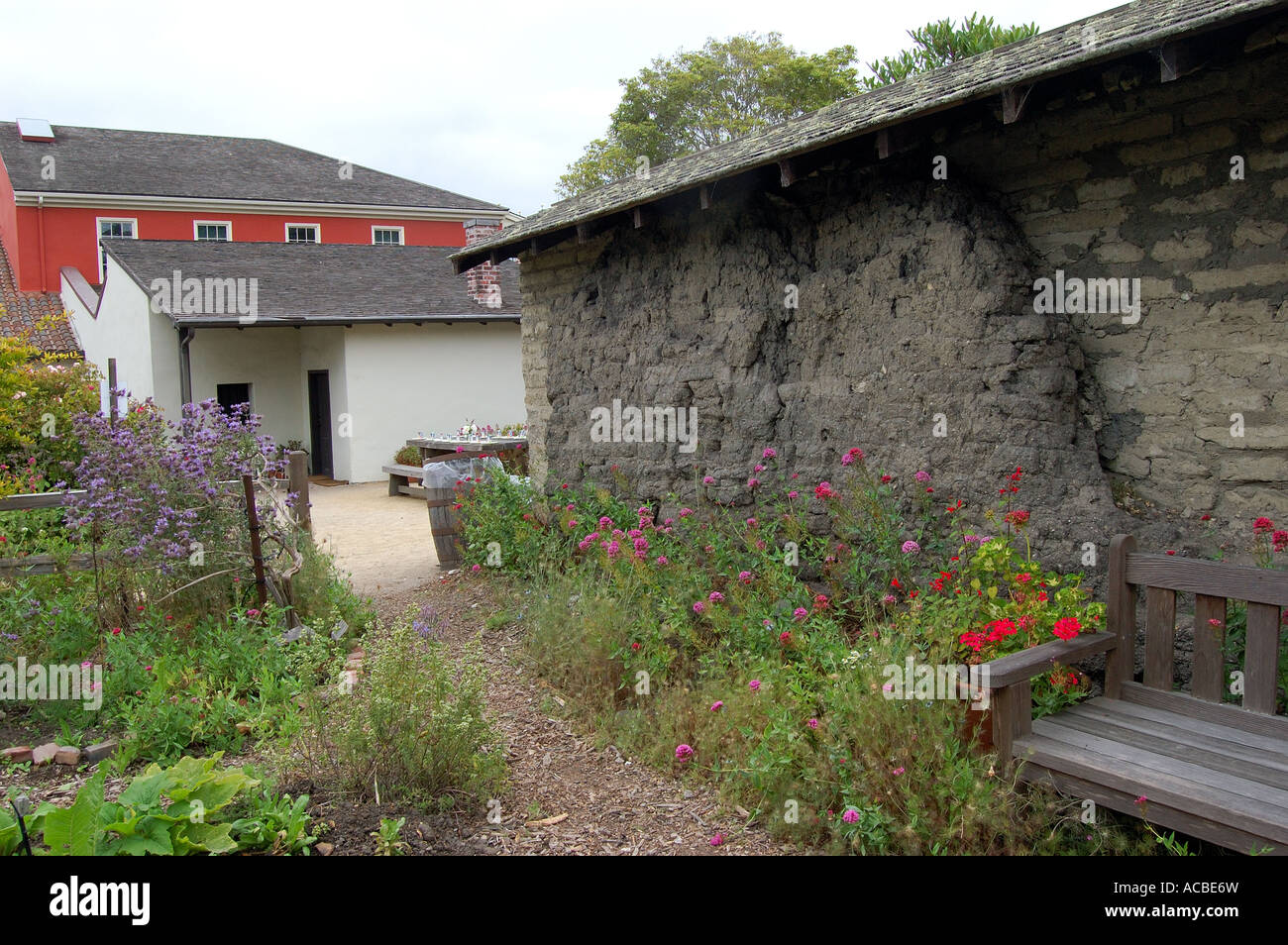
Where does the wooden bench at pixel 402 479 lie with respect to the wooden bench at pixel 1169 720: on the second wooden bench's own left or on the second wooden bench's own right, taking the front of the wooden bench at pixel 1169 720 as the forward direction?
on the second wooden bench's own right

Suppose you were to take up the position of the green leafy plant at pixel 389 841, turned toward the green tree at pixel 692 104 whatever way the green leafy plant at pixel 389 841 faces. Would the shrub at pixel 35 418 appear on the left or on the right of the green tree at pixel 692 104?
left

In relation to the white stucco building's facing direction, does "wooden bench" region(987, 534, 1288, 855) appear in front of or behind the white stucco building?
in front

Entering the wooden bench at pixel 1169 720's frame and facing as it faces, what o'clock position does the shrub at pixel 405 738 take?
The shrub is roughly at 1 o'clock from the wooden bench.

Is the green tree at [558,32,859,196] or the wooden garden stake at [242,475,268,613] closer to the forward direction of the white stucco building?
the wooden garden stake

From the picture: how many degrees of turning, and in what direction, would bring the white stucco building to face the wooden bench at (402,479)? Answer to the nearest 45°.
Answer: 0° — it already faces it

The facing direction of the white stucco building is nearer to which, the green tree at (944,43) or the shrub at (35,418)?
the shrub

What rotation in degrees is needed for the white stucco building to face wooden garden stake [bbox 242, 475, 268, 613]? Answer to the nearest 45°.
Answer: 0° — it already faces it

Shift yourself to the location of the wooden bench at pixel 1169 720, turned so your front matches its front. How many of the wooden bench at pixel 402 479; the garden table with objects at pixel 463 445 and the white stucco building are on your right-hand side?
3

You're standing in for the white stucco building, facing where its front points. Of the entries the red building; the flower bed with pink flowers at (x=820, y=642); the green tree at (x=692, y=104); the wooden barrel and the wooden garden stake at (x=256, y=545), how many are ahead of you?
3

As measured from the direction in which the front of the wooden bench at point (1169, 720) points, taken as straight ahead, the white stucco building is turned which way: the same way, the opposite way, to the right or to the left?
to the left

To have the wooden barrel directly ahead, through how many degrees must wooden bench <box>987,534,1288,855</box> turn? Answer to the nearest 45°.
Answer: approximately 90° to its right

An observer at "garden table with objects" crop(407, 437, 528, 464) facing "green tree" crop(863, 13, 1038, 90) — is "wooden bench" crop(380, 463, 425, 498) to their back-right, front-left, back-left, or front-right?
back-left

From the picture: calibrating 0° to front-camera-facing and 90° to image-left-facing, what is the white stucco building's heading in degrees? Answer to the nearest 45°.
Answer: approximately 0°
